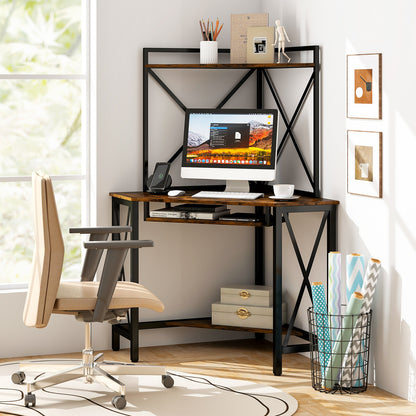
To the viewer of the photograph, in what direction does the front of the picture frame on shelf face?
facing the viewer

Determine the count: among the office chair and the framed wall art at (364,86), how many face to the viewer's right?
1

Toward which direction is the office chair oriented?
to the viewer's right

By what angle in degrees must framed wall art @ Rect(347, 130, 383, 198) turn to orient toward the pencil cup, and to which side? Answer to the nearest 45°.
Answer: approximately 90° to its right

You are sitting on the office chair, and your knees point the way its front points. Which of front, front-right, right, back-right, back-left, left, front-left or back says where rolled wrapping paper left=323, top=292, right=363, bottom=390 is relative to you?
front

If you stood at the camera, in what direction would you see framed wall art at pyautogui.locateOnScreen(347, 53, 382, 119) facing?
facing the viewer and to the left of the viewer

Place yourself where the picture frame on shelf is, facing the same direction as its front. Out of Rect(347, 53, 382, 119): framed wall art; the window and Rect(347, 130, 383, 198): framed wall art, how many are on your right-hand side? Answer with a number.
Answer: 1

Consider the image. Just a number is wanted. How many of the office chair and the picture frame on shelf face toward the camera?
1

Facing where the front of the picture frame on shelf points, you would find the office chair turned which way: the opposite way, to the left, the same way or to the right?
to the left

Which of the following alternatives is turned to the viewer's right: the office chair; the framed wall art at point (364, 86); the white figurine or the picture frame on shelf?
the office chair

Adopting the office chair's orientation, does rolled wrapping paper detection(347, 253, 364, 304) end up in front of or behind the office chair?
in front
